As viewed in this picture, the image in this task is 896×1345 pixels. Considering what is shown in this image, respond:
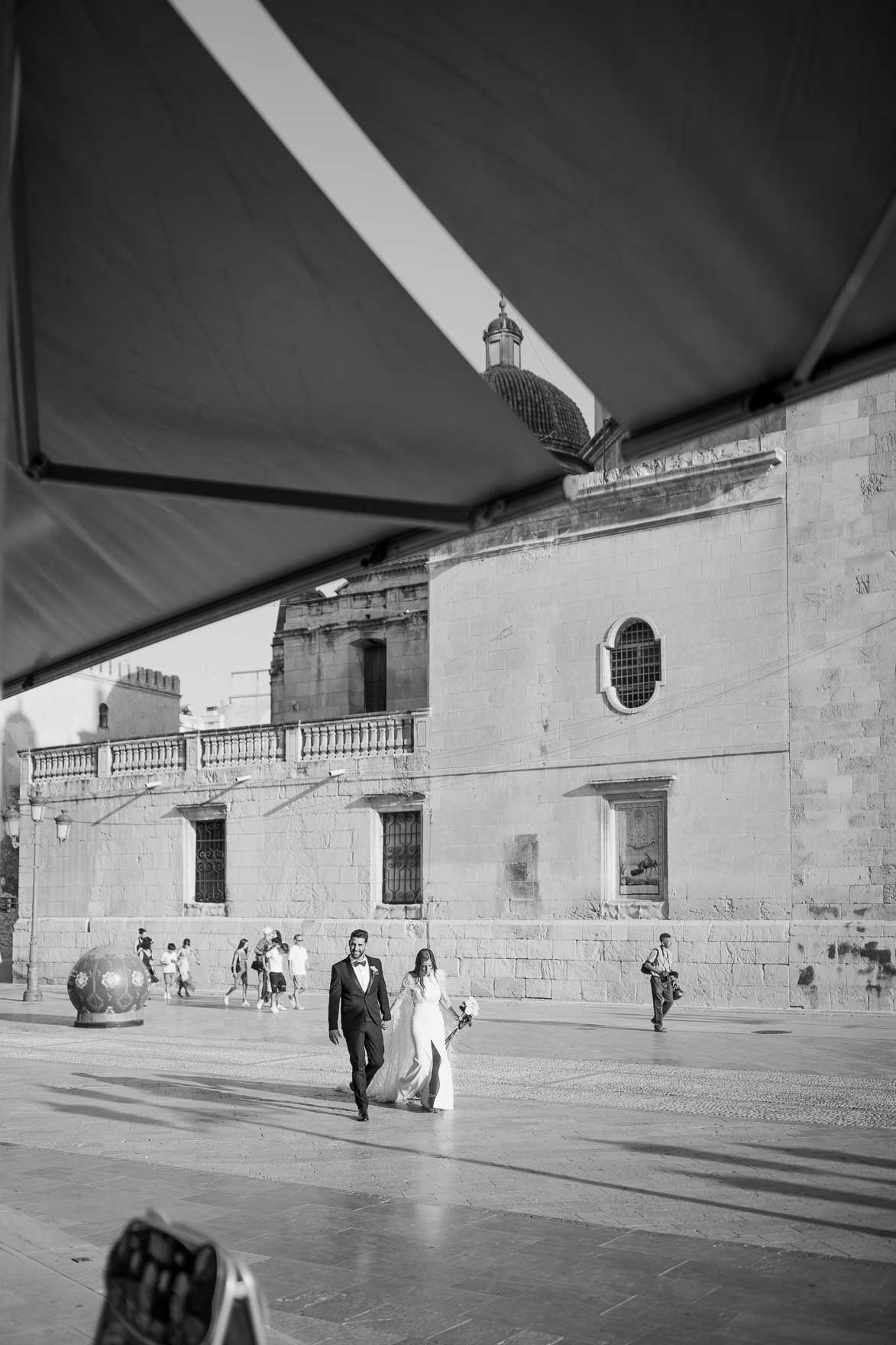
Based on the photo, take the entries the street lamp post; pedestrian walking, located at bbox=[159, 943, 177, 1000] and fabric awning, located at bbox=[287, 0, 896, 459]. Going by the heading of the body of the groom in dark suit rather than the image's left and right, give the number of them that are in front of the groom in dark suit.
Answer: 1

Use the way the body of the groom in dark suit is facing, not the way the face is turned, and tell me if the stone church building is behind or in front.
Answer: behind

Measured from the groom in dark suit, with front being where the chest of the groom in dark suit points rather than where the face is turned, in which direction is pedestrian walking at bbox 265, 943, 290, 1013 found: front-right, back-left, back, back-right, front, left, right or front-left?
back

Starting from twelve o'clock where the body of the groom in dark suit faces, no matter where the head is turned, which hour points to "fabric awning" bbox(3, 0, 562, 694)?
The fabric awning is roughly at 12 o'clock from the groom in dark suit.

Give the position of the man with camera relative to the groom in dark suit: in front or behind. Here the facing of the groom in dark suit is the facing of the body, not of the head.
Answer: behind

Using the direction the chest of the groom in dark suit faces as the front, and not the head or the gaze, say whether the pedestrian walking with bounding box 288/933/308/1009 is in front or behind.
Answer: behind

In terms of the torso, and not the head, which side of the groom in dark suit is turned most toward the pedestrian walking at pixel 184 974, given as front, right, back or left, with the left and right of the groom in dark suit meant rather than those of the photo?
back

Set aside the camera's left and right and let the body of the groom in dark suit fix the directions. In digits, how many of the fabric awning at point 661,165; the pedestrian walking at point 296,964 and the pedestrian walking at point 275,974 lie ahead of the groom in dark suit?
1

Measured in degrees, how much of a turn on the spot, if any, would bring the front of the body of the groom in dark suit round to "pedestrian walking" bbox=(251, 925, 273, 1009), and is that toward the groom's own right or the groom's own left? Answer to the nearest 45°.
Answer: approximately 180°

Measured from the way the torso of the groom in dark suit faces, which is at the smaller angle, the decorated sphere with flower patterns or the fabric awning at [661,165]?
the fabric awning

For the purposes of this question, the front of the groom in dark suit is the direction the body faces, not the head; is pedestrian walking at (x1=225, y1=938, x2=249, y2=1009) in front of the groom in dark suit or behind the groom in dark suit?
behind

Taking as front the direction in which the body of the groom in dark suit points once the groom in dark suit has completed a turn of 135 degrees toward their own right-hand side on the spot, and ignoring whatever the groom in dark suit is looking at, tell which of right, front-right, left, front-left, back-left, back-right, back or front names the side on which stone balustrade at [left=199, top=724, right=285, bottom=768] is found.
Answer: front-right

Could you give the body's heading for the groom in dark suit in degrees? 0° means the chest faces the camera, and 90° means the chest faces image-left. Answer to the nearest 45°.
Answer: approximately 0°

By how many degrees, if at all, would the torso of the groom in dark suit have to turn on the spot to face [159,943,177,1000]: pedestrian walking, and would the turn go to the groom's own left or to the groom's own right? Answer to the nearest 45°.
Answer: approximately 180°

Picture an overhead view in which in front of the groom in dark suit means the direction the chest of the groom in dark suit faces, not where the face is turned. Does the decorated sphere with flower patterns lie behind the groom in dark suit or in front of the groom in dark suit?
behind
